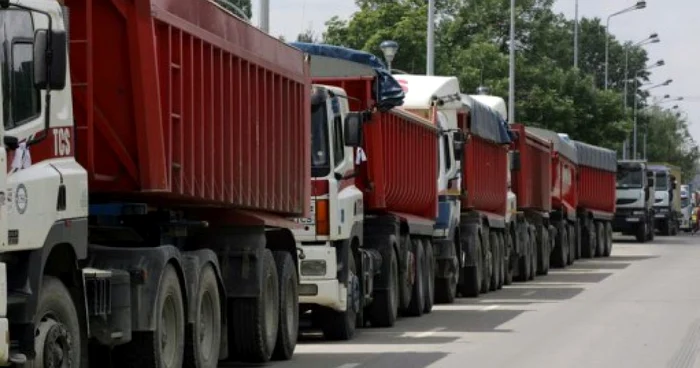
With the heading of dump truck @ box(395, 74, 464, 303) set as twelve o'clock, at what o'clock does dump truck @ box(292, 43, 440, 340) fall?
dump truck @ box(292, 43, 440, 340) is roughly at 11 o'clock from dump truck @ box(395, 74, 464, 303).

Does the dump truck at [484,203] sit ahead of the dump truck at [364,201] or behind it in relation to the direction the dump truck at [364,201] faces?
behind

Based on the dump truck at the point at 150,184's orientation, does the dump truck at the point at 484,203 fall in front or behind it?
behind

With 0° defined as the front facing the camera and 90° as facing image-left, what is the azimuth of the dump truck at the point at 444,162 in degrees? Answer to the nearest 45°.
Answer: approximately 45°

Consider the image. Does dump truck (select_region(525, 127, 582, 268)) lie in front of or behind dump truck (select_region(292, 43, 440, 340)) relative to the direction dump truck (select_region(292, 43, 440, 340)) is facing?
behind

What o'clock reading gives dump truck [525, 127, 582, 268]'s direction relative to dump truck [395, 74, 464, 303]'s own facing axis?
dump truck [525, 127, 582, 268] is roughly at 5 o'clock from dump truck [395, 74, 464, 303].

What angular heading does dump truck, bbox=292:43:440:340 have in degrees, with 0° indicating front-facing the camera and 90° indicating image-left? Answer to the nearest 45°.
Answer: approximately 45°

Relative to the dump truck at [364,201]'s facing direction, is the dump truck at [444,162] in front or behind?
behind
